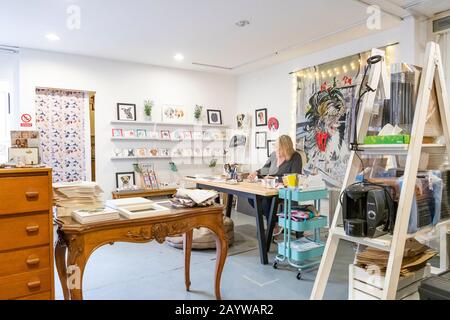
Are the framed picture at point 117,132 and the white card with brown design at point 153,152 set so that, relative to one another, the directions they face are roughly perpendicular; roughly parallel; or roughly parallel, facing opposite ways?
roughly parallel

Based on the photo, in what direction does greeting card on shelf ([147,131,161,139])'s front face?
toward the camera

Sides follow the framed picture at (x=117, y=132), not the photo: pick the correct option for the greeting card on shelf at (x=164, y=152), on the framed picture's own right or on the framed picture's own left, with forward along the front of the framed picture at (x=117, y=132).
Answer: on the framed picture's own left

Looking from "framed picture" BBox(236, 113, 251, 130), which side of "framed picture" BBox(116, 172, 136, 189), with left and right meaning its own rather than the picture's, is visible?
left

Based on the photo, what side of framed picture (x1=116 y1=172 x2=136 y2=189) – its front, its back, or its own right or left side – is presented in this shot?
front

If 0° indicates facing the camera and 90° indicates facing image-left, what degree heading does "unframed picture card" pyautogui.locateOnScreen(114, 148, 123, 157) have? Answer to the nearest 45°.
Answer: approximately 0°

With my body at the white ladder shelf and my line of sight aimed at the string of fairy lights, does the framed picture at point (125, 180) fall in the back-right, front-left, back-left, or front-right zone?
front-left

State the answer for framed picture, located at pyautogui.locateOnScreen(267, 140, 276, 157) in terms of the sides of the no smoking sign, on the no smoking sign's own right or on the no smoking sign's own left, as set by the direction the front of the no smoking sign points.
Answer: on the no smoking sign's own left

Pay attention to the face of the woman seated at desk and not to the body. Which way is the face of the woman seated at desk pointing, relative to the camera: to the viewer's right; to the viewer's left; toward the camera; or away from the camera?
to the viewer's left

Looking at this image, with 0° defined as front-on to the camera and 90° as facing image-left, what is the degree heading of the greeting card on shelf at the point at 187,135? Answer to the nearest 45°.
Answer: approximately 0°

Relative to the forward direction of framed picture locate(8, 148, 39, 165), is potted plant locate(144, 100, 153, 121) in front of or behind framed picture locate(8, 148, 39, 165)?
behind

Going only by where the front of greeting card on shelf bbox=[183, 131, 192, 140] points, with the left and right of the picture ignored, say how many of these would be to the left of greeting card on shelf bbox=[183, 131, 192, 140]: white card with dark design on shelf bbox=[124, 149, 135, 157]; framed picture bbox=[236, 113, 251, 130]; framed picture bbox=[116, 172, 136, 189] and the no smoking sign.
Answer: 1

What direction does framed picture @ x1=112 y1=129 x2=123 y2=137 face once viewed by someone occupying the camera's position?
facing the viewer

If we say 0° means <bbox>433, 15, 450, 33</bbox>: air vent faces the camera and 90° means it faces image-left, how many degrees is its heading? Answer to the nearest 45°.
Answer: approximately 45°

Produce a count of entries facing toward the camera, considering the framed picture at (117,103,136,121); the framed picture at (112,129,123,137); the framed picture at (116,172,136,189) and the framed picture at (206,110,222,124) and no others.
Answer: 4

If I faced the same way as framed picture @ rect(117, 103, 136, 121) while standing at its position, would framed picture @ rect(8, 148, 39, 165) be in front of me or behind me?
in front
